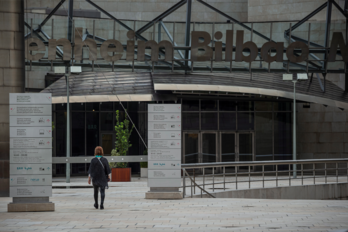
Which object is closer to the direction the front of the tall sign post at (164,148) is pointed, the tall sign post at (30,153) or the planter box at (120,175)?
the tall sign post

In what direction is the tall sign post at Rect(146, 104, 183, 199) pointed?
toward the camera

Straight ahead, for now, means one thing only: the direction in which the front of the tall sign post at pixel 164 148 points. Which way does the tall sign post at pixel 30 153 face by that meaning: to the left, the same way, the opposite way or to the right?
the same way

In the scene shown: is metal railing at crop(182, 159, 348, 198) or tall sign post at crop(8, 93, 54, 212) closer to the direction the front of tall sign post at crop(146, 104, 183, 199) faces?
the tall sign post

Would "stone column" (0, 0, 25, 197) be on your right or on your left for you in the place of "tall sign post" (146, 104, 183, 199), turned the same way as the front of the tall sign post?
on your right

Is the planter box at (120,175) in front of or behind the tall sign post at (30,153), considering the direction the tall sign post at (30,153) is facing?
behind

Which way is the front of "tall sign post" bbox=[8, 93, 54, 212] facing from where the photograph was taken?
facing the viewer

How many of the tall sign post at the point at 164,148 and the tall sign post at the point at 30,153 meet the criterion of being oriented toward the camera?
2

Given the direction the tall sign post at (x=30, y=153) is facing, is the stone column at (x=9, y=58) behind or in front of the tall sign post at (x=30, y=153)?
behind

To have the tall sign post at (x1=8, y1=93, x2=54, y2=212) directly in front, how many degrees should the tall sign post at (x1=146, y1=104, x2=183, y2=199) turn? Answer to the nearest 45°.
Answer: approximately 45° to its right

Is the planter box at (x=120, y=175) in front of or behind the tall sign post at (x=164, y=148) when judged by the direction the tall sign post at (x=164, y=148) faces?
behind

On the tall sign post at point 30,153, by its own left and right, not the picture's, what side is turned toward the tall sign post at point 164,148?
left
